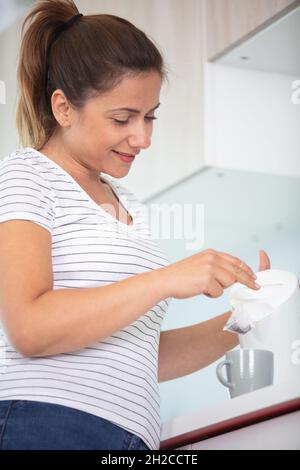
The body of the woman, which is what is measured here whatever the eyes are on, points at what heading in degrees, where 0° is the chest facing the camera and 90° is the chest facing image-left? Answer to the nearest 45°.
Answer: approximately 315°
